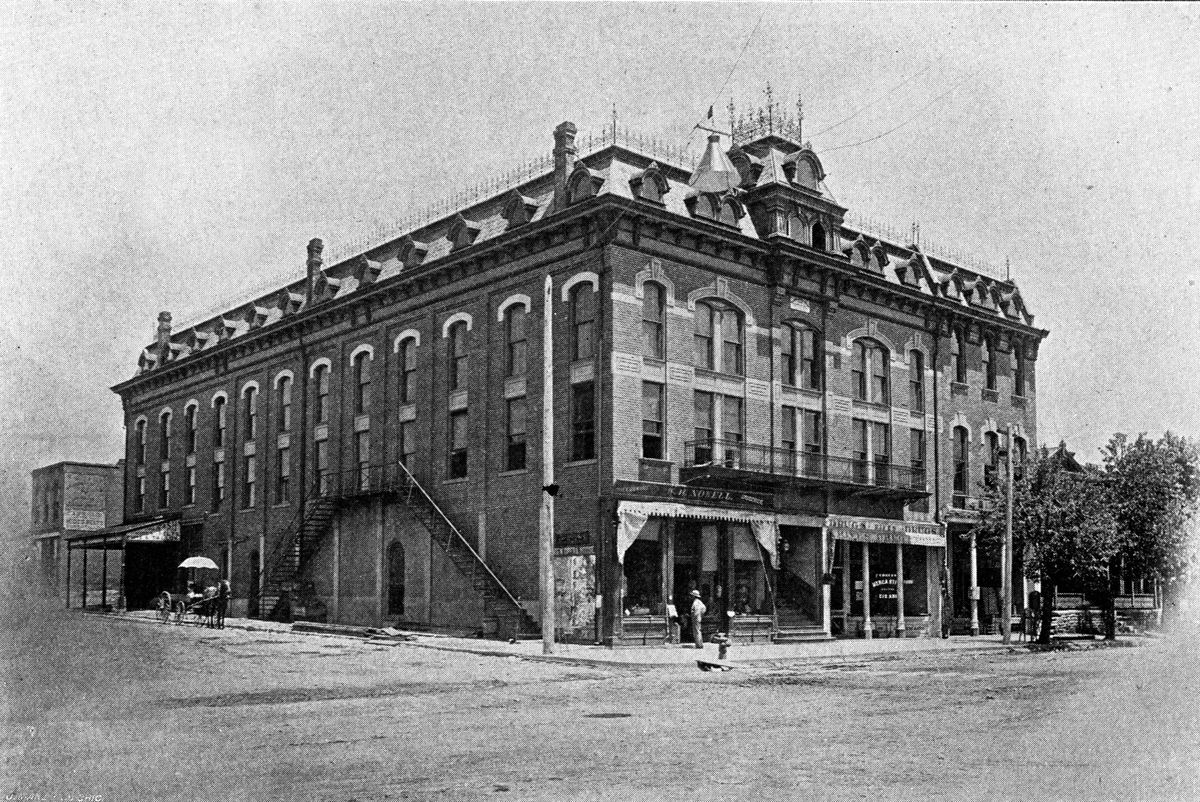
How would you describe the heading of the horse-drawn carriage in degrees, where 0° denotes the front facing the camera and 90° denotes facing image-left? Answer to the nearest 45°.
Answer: approximately 315°

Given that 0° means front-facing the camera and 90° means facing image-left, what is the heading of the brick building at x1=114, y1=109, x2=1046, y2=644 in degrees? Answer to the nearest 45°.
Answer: approximately 315°

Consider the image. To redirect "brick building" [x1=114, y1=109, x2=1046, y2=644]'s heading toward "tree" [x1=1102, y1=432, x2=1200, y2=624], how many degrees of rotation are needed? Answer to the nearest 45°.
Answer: approximately 45° to its left

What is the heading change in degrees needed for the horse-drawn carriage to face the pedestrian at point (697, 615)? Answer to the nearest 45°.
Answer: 0° — it already faces them
